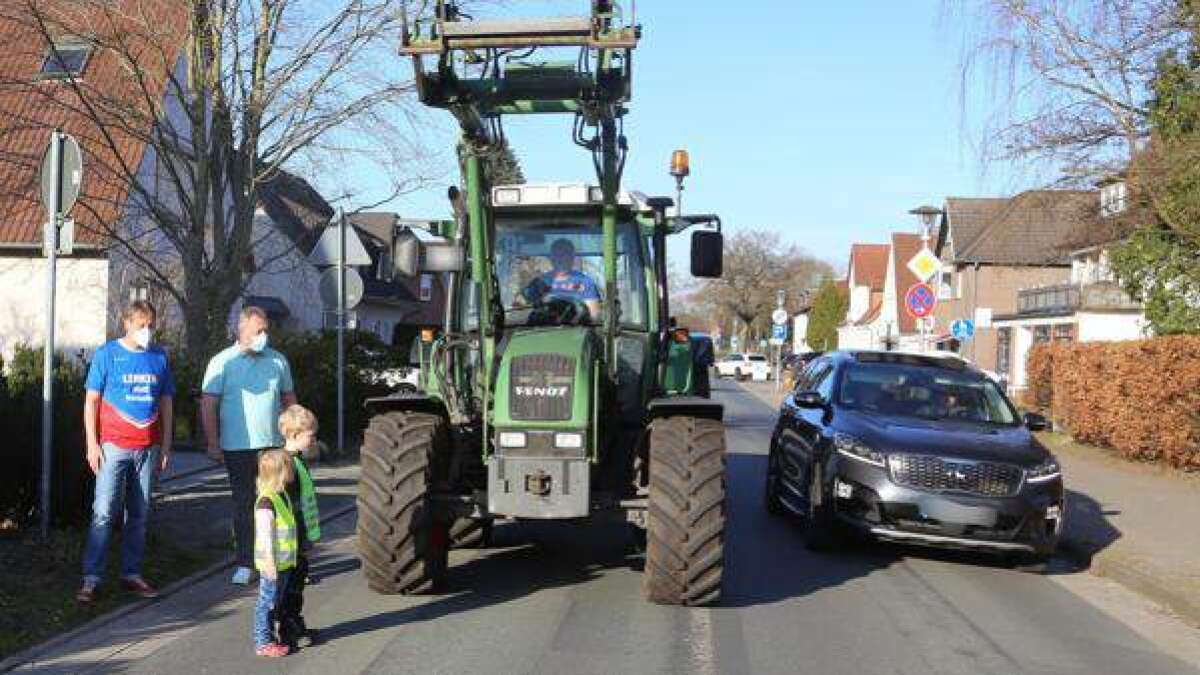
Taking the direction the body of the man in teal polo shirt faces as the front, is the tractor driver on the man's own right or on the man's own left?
on the man's own left

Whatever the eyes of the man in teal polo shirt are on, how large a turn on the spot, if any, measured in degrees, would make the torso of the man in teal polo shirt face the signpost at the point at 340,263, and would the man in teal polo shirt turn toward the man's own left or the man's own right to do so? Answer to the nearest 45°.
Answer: approximately 135° to the man's own left

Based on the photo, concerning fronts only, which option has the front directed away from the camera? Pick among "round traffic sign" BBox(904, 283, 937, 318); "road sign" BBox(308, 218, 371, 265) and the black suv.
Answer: the road sign

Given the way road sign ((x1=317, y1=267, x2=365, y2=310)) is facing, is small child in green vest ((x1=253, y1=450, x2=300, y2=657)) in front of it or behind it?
behind

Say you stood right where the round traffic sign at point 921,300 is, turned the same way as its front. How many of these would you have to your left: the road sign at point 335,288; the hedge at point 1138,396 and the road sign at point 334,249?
1

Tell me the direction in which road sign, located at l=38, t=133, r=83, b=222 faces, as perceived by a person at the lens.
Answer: facing away from the viewer and to the right of the viewer

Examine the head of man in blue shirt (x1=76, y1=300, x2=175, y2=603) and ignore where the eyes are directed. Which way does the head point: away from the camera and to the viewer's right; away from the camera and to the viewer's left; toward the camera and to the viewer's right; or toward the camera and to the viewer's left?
toward the camera and to the viewer's right

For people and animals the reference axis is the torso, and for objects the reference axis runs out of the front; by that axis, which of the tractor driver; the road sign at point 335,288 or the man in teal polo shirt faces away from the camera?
the road sign

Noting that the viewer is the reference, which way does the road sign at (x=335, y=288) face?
facing away from the viewer

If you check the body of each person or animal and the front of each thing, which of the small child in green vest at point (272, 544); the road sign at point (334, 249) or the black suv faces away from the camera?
the road sign

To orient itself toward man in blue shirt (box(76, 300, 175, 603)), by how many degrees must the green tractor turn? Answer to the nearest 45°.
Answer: approximately 90° to its right

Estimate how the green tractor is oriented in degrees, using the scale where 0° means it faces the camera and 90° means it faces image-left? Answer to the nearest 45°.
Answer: approximately 0°
